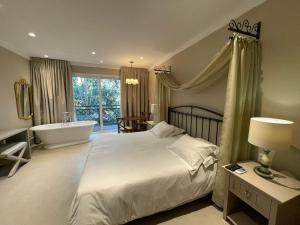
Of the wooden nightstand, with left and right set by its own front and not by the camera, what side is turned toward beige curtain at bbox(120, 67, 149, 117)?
right

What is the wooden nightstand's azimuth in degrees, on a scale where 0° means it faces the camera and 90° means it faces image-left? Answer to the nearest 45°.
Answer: approximately 45°

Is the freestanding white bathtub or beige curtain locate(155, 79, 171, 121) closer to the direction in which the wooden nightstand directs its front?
the freestanding white bathtub

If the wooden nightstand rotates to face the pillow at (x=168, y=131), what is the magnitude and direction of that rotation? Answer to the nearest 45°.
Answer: approximately 90° to its right

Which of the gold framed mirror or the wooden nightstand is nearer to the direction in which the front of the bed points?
the gold framed mirror

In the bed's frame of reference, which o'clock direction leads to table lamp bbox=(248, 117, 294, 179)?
The table lamp is roughly at 8 o'clock from the bed.

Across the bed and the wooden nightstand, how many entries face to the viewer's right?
0

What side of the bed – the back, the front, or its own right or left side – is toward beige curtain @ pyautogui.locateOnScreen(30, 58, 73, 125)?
right

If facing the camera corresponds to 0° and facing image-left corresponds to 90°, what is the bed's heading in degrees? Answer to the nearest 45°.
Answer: approximately 45°

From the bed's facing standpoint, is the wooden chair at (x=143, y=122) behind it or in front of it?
behind

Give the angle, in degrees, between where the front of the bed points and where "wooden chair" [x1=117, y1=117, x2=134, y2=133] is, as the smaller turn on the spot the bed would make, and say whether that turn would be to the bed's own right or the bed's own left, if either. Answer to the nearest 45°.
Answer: approximately 135° to the bed's own right

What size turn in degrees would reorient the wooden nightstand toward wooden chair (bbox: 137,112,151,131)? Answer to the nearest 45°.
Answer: approximately 90° to its right

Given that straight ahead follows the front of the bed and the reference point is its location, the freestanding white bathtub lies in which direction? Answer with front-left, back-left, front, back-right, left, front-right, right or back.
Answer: right
